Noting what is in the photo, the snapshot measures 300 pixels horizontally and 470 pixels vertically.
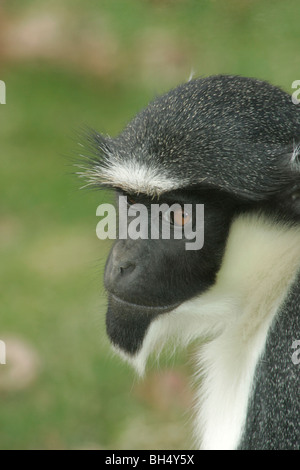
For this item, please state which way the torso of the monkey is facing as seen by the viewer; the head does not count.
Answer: to the viewer's left
